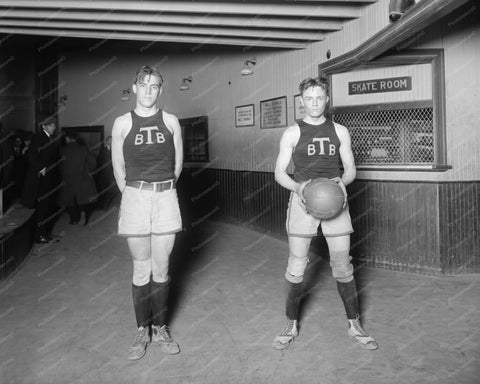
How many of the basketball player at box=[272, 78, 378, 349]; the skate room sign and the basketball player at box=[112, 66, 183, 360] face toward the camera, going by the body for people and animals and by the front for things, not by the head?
3

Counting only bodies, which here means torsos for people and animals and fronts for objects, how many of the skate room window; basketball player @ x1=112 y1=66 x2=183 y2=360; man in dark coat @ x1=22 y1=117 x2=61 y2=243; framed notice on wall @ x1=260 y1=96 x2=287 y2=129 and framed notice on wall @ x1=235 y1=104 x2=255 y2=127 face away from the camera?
0

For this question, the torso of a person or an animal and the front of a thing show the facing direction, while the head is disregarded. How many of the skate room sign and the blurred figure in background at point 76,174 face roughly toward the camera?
1

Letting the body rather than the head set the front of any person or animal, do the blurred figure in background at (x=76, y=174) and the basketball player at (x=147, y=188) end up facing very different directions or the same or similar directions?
very different directions

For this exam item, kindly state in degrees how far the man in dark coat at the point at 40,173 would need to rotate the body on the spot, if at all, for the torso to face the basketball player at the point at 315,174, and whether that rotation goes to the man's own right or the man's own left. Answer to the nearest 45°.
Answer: approximately 45° to the man's own right

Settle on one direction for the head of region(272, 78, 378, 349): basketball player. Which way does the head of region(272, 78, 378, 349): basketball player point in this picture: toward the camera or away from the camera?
toward the camera

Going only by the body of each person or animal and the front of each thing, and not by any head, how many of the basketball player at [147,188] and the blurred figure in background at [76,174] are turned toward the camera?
1

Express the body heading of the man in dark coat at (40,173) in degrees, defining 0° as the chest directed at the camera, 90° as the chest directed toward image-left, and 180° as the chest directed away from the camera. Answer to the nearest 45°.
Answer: approximately 315°

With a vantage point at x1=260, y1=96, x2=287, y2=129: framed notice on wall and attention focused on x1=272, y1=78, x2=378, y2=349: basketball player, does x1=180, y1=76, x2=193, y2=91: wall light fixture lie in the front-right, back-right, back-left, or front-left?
back-right

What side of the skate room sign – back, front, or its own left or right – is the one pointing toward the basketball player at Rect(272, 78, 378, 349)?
front

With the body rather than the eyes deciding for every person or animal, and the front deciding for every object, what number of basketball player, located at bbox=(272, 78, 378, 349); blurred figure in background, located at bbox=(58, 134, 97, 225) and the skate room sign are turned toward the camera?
2

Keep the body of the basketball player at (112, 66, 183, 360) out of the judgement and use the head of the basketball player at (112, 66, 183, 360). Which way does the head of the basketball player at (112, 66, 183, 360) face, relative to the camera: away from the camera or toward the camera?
toward the camera

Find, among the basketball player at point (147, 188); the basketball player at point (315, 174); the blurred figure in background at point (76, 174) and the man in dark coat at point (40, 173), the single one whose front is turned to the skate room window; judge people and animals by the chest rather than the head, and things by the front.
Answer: the man in dark coat

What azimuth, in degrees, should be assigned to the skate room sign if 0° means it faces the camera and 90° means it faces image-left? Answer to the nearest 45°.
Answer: approximately 0°
